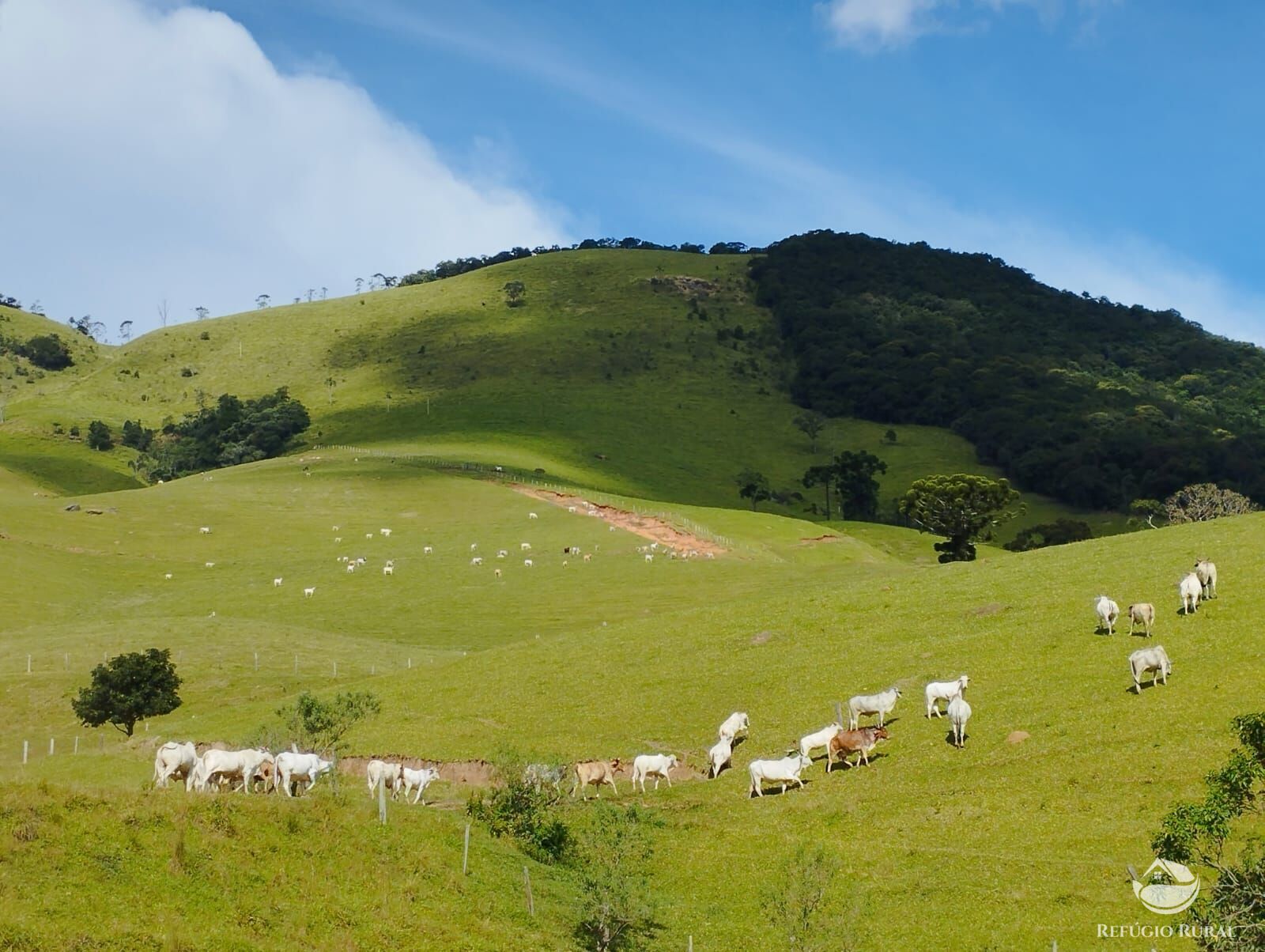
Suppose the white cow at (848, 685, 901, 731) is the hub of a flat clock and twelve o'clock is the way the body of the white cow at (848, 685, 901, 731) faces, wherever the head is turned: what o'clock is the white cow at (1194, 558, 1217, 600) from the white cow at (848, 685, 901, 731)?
the white cow at (1194, 558, 1217, 600) is roughly at 11 o'clock from the white cow at (848, 685, 901, 731).

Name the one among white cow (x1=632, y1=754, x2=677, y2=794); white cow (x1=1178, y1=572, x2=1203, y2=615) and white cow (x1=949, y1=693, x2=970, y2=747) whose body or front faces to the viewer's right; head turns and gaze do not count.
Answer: white cow (x1=632, y1=754, x2=677, y2=794)

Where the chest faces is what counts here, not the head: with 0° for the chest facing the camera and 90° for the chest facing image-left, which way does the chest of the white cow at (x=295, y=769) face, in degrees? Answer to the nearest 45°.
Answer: approximately 270°

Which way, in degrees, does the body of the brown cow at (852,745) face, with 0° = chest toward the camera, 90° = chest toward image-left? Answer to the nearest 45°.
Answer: approximately 270°

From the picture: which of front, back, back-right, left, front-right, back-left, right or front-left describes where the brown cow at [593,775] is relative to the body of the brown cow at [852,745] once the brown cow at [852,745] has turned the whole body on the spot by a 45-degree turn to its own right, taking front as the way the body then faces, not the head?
back-right

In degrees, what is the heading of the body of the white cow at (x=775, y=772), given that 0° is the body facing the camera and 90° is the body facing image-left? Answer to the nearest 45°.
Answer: approximately 270°

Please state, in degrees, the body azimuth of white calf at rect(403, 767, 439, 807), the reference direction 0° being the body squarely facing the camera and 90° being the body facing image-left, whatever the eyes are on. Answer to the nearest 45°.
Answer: approximately 270°

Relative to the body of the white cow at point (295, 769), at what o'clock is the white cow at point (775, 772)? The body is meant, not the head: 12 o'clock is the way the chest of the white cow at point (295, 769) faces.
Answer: the white cow at point (775, 772) is roughly at 12 o'clock from the white cow at point (295, 769).

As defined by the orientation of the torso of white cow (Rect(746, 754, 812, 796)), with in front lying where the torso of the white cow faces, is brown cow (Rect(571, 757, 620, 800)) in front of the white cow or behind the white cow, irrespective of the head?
behind

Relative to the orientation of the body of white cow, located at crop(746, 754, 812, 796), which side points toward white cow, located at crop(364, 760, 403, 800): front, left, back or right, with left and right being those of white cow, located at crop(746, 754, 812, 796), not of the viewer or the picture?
back

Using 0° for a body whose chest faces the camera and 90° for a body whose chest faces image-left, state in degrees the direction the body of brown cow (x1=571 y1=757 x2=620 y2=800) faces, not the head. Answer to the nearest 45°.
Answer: approximately 270°
